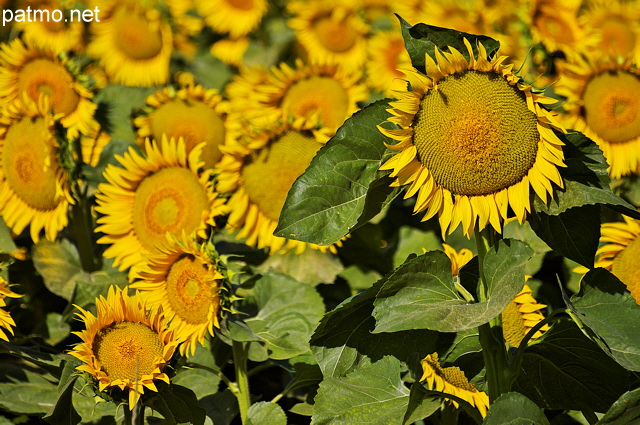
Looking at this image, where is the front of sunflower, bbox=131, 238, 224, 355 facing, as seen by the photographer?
facing the viewer and to the left of the viewer

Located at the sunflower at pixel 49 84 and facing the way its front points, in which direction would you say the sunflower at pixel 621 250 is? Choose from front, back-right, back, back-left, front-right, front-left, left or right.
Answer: front-left

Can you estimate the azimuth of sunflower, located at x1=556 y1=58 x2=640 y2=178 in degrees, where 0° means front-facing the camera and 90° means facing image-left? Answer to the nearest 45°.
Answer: approximately 0°

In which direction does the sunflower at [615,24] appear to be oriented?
toward the camera

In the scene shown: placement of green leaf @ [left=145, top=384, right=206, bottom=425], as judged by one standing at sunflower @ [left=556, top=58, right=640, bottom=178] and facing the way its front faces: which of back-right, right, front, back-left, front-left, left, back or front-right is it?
front-right

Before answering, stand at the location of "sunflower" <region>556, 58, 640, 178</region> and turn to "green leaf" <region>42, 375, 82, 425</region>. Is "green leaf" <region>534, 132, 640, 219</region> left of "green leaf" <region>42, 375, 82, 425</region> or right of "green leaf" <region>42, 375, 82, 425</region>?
left

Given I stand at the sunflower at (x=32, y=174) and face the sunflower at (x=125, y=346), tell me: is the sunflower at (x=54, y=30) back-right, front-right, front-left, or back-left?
back-left

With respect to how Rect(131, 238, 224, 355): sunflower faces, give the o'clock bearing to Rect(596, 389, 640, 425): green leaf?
The green leaf is roughly at 9 o'clock from the sunflower.

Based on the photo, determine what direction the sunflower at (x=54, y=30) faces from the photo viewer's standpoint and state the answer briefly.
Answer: facing the viewer

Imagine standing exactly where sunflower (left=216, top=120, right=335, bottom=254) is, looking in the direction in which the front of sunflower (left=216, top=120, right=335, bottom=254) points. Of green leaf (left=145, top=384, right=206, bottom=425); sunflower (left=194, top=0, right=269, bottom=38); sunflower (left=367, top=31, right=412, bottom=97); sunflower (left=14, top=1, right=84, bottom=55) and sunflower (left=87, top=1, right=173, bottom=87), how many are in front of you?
1

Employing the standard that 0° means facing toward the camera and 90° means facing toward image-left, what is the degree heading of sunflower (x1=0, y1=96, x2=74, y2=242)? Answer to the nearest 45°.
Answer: approximately 45°

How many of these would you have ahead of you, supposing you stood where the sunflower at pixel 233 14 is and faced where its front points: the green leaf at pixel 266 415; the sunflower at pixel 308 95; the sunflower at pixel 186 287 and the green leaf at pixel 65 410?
4

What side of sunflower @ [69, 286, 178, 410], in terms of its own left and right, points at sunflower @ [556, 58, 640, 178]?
left

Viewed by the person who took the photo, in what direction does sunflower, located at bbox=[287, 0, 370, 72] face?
facing the viewer
